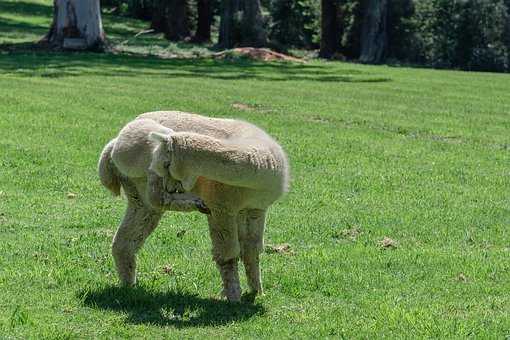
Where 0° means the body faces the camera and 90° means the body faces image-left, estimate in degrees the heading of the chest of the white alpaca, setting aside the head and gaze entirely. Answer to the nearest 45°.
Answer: approximately 270°

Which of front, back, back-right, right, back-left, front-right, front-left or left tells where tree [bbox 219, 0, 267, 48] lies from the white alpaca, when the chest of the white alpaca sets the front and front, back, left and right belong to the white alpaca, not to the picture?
left
